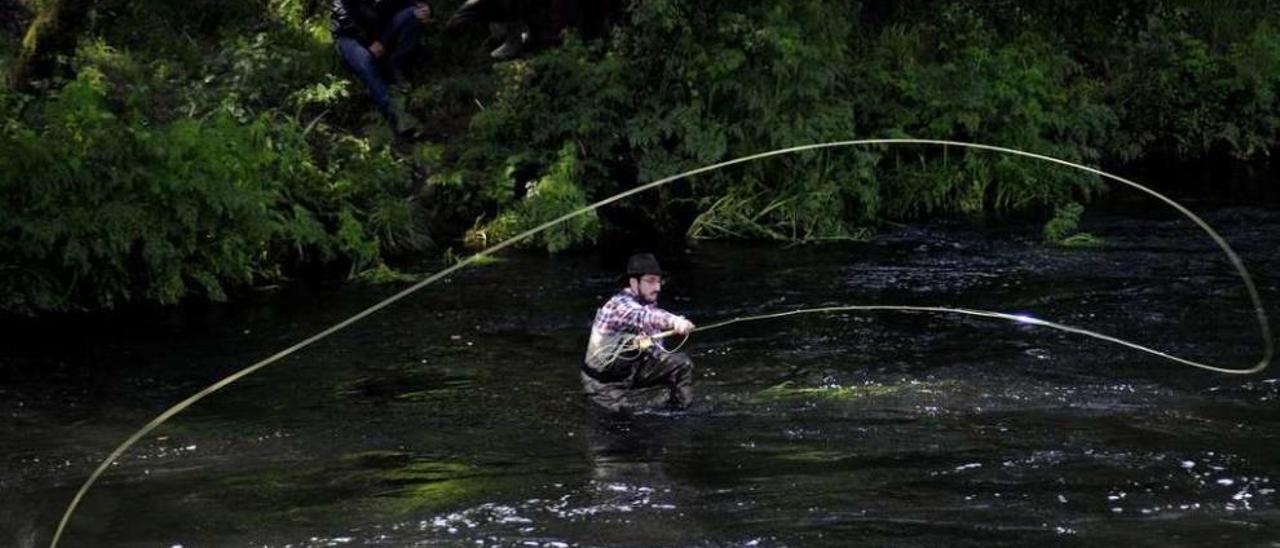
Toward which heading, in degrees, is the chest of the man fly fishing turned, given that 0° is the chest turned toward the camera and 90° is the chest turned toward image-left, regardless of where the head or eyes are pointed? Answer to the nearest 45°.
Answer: approximately 270°

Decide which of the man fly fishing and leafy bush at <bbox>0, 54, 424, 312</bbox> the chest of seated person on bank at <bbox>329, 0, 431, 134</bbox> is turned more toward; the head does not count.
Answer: the man fly fishing

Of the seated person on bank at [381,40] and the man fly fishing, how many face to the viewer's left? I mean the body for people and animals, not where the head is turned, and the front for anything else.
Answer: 0

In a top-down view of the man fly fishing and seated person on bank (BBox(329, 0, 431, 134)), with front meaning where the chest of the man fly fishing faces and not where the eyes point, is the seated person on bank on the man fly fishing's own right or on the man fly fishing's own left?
on the man fly fishing's own left

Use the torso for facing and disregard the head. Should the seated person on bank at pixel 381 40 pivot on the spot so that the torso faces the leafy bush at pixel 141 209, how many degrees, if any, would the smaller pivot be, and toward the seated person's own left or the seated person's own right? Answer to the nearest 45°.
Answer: approximately 90° to the seated person's own right

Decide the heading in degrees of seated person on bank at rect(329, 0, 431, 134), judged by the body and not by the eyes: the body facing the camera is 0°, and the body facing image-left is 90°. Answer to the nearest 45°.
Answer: approximately 315°
